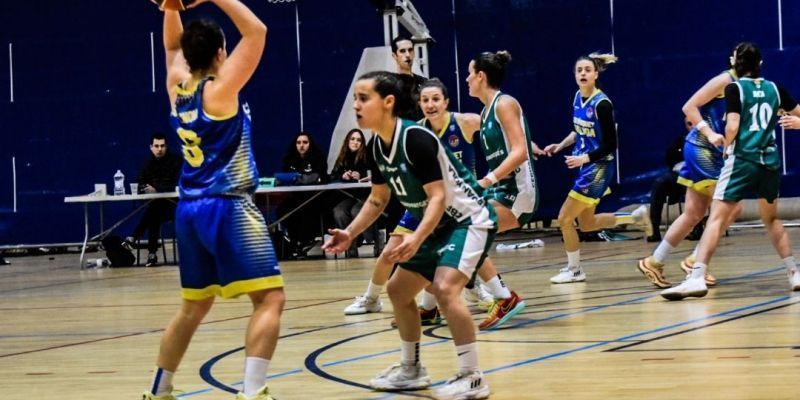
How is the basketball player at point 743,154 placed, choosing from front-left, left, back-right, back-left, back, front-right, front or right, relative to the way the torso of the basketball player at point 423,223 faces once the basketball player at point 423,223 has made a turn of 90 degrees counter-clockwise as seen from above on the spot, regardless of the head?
left

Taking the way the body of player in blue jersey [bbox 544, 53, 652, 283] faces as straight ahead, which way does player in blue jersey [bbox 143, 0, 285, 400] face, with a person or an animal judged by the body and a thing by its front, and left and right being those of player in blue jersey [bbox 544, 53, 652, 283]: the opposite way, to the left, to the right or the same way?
the opposite way

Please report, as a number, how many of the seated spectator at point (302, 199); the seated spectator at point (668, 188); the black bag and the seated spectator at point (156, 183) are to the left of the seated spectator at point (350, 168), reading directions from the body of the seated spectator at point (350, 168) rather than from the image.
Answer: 1

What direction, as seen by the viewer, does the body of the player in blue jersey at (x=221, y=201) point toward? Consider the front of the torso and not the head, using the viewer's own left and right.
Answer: facing away from the viewer and to the right of the viewer

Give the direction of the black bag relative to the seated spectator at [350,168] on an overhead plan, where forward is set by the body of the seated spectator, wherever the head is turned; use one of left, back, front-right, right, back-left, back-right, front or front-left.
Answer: right

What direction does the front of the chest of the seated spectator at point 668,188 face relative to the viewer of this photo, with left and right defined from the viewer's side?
facing the viewer and to the left of the viewer

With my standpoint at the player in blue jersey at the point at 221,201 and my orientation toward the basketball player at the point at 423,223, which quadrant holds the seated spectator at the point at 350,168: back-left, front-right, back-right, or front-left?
front-left

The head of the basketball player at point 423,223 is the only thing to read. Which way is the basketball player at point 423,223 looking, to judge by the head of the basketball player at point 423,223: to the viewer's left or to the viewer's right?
to the viewer's left

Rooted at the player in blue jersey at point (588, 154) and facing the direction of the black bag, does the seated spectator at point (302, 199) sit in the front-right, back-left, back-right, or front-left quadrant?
front-right

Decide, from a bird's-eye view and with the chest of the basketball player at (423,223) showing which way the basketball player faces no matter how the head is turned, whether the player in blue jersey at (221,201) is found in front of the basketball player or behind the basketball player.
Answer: in front

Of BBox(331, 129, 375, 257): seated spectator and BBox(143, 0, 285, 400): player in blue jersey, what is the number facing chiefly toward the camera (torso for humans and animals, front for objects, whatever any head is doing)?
1

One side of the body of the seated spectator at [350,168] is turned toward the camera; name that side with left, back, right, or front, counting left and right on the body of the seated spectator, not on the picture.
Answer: front

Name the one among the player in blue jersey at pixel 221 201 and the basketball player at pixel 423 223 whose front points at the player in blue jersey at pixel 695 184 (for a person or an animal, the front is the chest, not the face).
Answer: the player in blue jersey at pixel 221 201

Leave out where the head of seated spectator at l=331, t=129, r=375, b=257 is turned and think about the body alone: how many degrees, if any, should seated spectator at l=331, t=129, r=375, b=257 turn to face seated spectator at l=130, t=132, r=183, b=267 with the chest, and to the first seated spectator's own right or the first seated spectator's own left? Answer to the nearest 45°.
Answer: approximately 90° to the first seated spectator's own right

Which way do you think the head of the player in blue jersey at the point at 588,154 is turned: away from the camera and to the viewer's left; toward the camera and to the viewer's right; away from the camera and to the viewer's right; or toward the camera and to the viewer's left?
toward the camera and to the viewer's left
